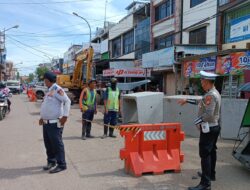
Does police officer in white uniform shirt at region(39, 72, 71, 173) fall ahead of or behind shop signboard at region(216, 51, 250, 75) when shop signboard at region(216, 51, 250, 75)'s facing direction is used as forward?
ahead

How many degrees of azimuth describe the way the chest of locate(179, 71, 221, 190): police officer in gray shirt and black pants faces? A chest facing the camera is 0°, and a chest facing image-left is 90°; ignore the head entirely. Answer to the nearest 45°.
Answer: approximately 90°

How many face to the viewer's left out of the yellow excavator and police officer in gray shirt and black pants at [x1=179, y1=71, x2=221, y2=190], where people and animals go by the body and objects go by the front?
1

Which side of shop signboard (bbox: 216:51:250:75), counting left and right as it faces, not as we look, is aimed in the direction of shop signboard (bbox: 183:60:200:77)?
right

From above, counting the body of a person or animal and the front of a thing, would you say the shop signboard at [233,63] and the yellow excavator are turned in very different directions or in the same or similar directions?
very different directions

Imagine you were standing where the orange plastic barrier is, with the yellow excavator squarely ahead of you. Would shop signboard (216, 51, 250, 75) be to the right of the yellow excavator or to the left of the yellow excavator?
right

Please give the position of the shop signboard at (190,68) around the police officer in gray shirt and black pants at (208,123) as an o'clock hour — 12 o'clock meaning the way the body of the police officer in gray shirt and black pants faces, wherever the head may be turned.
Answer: The shop signboard is roughly at 3 o'clock from the police officer in gray shirt and black pants.
